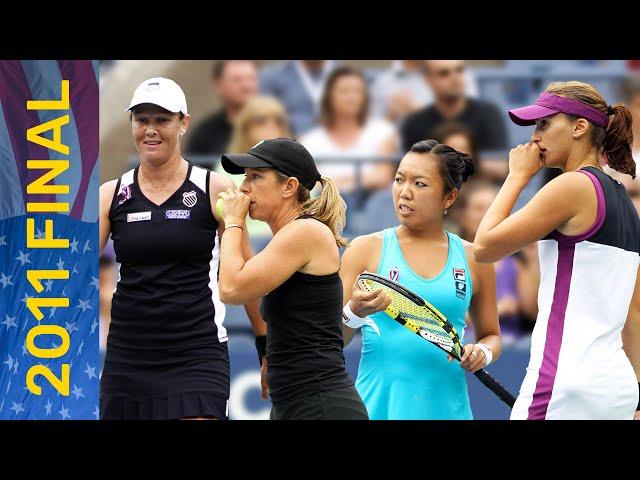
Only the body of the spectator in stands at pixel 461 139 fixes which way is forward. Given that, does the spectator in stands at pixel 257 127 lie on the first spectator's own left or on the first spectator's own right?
on the first spectator's own right

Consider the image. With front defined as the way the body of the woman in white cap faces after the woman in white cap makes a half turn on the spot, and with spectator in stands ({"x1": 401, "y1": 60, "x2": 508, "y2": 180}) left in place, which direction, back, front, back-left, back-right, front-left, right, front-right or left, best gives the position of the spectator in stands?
front-right

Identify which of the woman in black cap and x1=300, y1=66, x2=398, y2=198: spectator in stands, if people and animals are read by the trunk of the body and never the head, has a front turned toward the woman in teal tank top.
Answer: the spectator in stands

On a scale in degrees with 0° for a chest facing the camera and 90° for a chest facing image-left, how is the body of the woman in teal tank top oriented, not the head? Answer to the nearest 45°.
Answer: approximately 0°

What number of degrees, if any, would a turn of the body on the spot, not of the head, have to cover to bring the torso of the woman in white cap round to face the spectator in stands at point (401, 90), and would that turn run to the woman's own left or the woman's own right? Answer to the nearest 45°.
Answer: approximately 135° to the woman's own left
